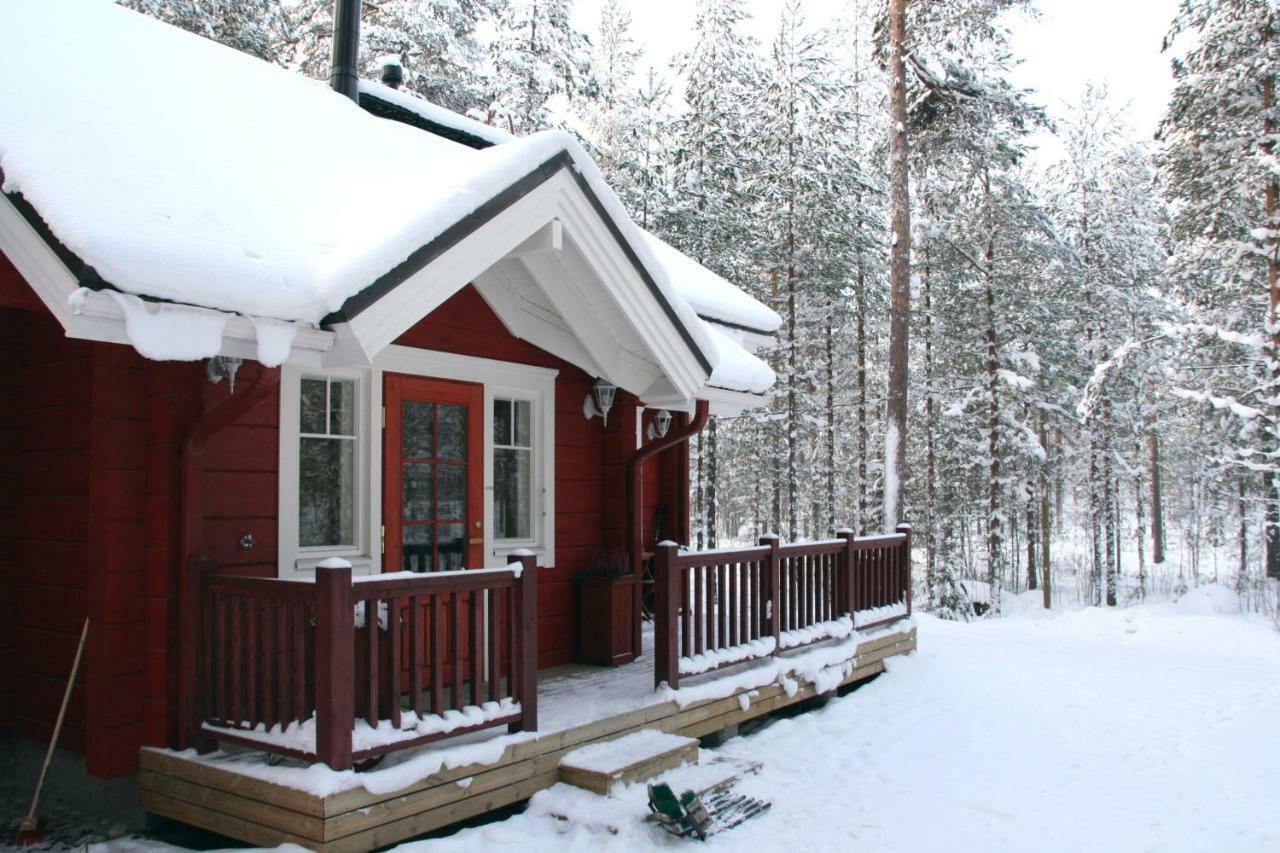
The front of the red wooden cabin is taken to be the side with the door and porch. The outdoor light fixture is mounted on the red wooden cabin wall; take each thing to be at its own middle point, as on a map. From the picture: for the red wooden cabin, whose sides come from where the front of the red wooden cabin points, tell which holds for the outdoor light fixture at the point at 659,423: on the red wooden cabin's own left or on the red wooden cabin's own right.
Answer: on the red wooden cabin's own left

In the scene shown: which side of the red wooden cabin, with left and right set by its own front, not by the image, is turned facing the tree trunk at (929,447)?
left

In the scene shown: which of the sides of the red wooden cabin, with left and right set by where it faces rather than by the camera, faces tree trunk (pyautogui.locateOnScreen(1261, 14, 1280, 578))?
left

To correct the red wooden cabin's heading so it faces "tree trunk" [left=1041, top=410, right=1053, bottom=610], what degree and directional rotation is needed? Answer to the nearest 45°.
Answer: approximately 90° to its left
